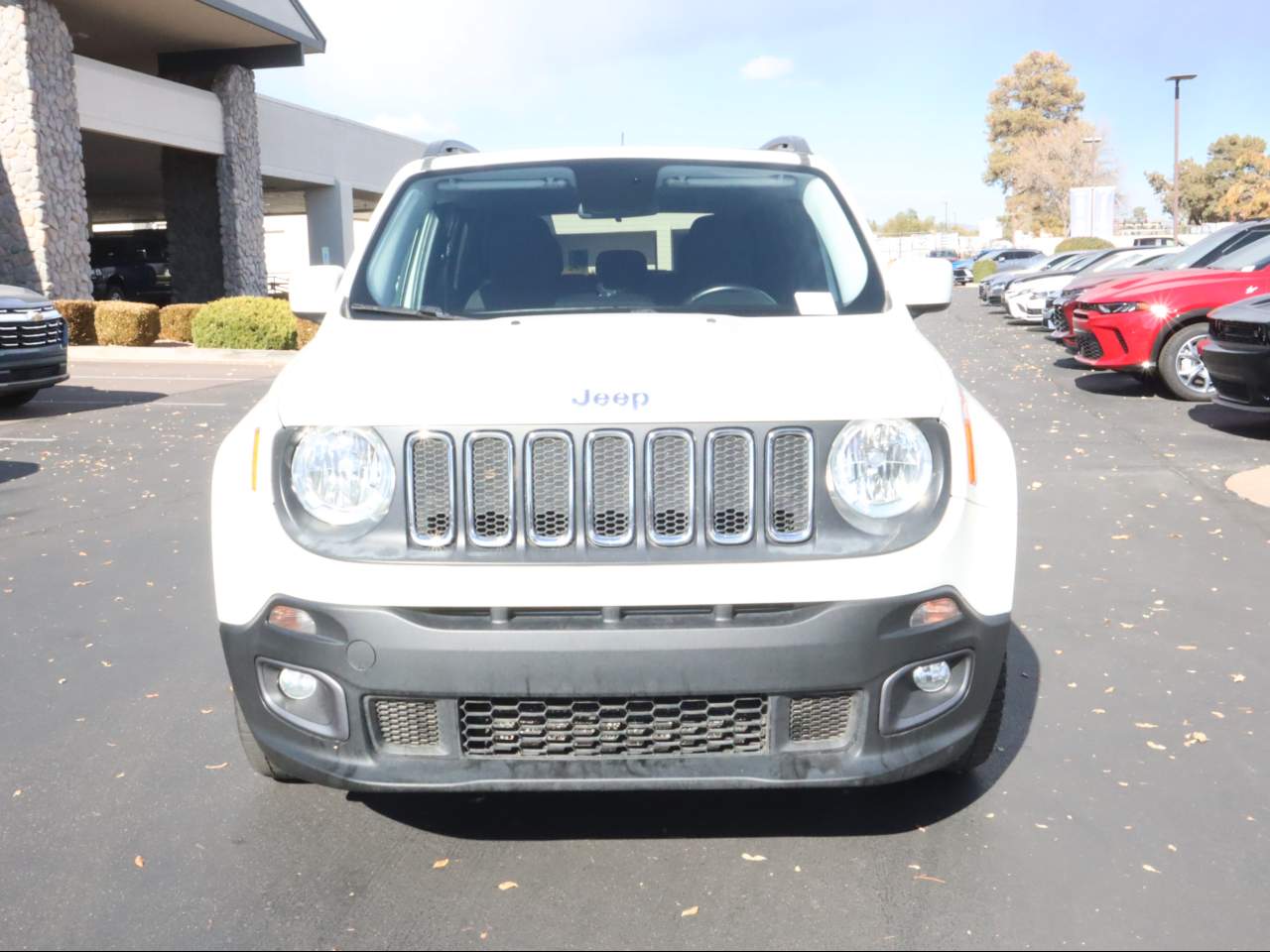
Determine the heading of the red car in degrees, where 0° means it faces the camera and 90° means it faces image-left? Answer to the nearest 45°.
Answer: approximately 45°

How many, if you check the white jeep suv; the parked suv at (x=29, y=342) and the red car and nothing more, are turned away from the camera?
0

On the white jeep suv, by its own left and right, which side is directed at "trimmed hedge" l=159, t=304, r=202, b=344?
back

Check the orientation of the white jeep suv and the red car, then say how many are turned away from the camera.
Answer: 0

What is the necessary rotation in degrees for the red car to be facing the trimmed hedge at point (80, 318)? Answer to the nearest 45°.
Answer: approximately 45° to its right

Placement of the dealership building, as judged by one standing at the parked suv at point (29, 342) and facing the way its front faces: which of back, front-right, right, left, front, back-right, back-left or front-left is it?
back-left

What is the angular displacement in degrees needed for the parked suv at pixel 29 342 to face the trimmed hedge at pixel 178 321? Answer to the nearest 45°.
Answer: approximately 135° to its left

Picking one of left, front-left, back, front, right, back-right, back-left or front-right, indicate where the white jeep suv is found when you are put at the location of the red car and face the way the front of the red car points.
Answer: front-left

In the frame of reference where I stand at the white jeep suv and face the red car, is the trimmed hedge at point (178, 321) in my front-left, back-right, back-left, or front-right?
front-left

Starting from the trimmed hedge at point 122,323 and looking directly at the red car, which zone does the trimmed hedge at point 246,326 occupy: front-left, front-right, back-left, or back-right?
front-left

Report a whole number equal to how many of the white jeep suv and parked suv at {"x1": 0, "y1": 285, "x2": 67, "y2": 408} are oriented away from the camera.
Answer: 0

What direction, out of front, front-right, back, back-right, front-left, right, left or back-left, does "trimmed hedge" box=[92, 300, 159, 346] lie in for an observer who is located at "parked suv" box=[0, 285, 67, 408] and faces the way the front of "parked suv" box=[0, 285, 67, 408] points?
back-left

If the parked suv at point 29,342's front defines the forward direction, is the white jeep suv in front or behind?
in front

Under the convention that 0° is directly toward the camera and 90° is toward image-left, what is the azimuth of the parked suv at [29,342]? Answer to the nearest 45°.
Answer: approximately 315°

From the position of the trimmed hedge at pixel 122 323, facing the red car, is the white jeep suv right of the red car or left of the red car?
right

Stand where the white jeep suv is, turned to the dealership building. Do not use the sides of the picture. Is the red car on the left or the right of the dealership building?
right

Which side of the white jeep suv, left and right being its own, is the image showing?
front

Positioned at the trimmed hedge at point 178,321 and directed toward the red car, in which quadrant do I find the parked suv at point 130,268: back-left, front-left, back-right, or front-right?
back-left
